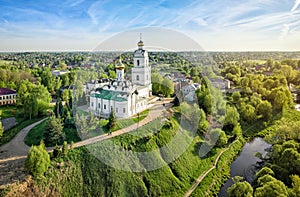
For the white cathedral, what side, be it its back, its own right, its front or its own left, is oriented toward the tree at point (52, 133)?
back

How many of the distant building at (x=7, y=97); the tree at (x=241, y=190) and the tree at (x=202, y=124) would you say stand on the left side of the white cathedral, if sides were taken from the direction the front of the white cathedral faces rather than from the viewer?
1

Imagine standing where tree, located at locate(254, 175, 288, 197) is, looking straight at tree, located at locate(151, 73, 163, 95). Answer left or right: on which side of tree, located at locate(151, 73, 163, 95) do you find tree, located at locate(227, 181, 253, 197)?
left

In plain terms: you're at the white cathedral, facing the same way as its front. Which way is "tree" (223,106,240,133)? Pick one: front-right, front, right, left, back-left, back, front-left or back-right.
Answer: front-right

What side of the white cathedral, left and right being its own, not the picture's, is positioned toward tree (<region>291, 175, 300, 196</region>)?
right

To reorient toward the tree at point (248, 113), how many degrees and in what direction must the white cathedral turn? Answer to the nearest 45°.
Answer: approximately 45° to its right

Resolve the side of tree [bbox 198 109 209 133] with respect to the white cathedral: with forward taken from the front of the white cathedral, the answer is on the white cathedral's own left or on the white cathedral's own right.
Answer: on the white cathedral's own right

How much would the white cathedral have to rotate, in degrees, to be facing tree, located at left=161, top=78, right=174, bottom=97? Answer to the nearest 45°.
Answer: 0° — it already faces it

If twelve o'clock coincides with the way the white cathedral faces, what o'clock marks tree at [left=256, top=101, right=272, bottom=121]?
The tree is roughly at 1 o'clock from the white cathedral.

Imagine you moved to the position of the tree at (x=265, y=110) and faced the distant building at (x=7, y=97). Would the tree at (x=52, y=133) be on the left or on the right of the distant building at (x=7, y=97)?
left

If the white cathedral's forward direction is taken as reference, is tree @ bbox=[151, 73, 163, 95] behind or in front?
in front

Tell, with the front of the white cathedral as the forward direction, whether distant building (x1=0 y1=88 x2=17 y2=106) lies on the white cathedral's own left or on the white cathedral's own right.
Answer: on the white cathedral's own left

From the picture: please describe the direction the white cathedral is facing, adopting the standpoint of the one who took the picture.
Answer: facing away from the viewer and to the right of the viewer
